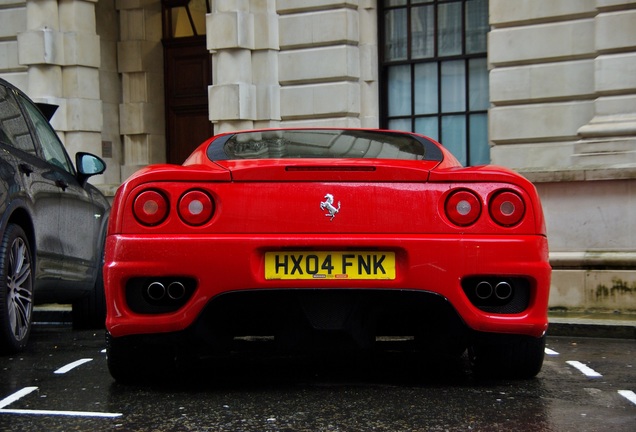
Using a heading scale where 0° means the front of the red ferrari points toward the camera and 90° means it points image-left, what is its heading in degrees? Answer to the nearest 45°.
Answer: approximately 180°

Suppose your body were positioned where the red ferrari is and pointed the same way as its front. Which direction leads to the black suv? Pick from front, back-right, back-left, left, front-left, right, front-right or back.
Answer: front-left
